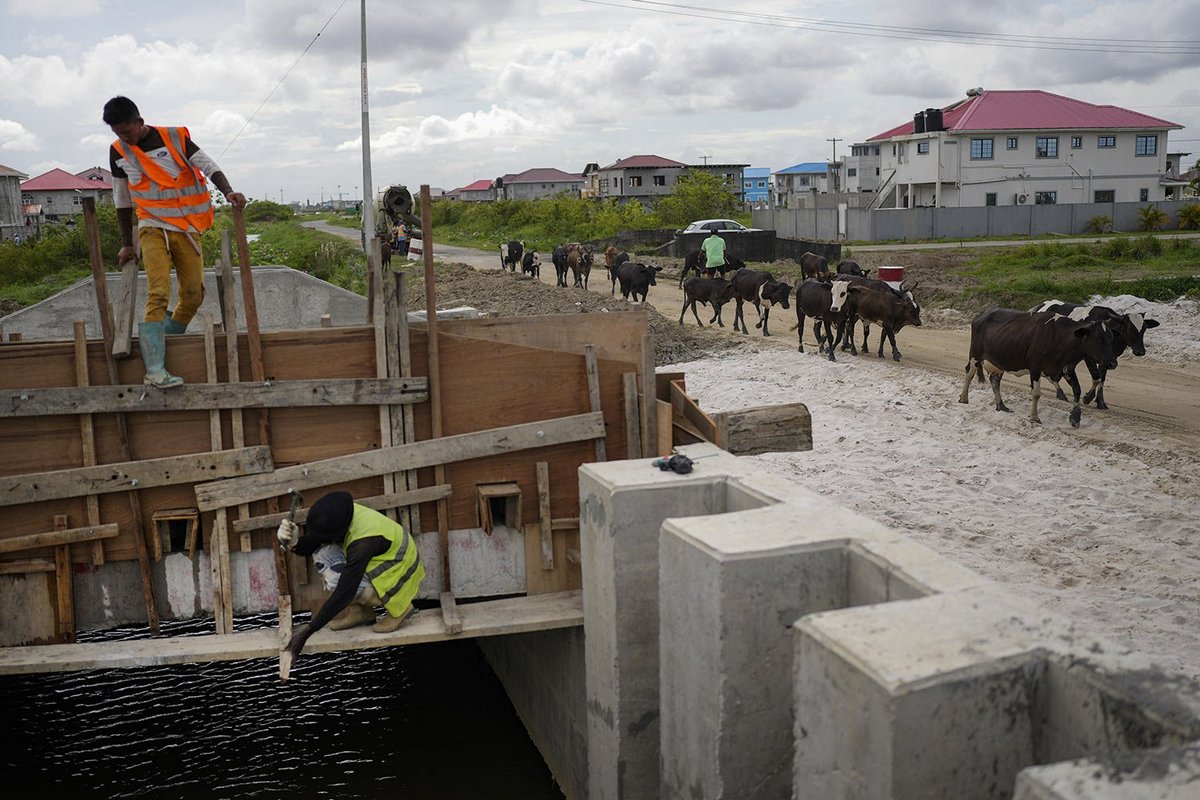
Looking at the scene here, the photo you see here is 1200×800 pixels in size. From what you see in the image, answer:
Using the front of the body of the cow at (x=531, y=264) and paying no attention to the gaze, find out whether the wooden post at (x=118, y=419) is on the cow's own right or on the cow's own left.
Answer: on the cow's own right

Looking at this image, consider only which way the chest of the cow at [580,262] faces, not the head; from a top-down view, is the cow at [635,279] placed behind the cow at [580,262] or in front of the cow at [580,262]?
in front

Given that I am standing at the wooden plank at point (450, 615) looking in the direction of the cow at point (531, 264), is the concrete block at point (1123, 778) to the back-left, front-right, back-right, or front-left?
back-right

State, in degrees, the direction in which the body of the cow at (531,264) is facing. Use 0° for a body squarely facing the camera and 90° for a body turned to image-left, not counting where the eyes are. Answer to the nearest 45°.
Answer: approximately 315°

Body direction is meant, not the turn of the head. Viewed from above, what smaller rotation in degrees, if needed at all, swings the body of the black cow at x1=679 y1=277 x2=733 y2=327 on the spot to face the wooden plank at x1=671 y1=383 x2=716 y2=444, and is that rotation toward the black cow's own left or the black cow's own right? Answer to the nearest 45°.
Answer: approximately 90° to the black cow's own right

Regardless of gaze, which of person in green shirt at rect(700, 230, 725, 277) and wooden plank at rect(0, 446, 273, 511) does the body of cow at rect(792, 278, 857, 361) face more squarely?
the wooden plank

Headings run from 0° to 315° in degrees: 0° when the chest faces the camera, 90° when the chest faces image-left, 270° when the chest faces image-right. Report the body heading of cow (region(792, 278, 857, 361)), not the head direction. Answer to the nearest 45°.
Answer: approximately 315°

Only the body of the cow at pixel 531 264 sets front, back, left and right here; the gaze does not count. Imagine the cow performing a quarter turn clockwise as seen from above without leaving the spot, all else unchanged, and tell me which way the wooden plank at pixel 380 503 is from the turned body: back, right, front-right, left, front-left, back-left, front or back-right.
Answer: front-left

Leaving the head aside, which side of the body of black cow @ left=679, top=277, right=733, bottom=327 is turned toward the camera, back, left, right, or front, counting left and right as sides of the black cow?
right
